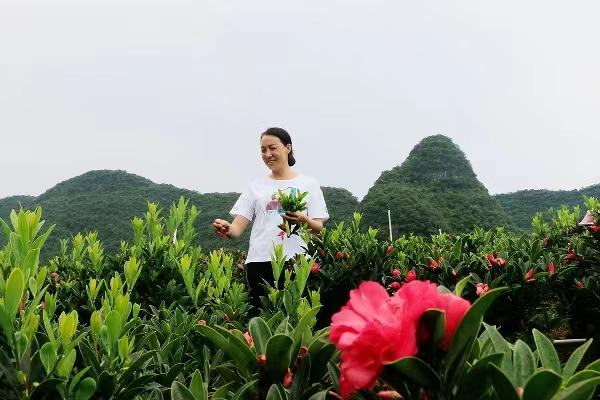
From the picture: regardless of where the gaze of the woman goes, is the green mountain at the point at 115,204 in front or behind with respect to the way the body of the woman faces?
behind

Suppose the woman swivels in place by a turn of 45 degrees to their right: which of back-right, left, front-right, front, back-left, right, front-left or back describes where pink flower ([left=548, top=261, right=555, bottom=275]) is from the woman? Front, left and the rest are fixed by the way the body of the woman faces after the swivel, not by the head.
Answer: back-left

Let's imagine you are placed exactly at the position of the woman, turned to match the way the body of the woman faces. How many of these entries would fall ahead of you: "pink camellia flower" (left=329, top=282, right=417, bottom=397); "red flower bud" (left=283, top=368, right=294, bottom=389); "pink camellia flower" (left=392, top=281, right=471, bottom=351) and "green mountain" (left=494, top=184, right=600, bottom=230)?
3

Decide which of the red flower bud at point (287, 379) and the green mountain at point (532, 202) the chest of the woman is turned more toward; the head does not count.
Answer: the red flower bud

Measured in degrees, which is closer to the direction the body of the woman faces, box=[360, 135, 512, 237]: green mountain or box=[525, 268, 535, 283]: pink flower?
the pink flower

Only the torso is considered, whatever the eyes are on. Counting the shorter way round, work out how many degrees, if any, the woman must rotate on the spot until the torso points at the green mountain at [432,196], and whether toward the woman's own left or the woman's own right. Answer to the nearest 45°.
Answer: approximately 180°

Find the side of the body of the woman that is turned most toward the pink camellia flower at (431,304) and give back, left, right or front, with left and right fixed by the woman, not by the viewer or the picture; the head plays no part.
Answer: front

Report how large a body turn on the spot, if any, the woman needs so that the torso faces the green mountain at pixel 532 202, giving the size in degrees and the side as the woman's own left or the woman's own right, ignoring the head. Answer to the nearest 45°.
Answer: approximately 135° to the woman's own left

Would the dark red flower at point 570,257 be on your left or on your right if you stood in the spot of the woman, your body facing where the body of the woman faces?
on your left

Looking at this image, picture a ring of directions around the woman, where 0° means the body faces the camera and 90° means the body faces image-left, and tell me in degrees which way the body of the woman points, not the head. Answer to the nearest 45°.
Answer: approximately 0°

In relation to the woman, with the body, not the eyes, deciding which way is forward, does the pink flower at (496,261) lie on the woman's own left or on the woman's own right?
on the woman's own left

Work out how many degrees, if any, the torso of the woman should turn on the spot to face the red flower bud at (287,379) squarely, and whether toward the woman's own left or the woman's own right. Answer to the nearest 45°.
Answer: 0° — they already face it

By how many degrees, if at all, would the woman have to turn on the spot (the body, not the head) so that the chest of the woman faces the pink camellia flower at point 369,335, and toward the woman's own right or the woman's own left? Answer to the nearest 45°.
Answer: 0° — they already face it

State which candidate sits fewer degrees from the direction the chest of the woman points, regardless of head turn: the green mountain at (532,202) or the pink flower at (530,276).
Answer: the pink flower

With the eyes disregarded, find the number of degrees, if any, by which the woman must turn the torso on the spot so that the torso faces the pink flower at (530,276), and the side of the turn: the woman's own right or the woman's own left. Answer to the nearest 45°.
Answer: approximately 90° to the woman's own left
